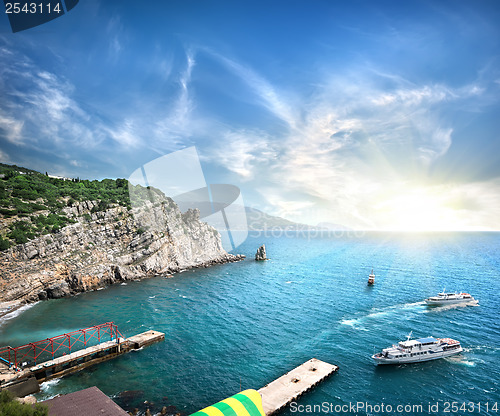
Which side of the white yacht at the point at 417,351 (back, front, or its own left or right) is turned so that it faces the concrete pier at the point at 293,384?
front

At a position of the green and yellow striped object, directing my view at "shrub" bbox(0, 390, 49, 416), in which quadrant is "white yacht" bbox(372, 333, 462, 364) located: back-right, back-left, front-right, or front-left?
back-right

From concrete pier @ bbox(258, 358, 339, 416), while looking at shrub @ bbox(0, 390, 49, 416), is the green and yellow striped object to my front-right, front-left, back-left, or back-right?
front-left

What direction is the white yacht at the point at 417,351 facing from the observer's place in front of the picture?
facing the viewer and to the left of the viewer

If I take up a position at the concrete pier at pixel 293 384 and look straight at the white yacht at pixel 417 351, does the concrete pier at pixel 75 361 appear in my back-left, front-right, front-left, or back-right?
back-left

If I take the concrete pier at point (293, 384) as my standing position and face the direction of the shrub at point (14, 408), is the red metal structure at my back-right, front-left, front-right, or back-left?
front-right

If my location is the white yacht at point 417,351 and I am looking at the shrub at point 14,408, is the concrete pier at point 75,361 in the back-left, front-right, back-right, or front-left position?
front-right

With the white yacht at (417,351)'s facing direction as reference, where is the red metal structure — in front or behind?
in front

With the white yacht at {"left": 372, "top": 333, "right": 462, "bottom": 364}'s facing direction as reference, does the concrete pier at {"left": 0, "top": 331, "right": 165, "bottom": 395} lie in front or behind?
in front

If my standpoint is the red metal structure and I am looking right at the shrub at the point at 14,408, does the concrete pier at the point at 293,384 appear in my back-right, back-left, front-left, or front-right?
front-left

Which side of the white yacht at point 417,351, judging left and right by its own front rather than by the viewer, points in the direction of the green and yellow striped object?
front
